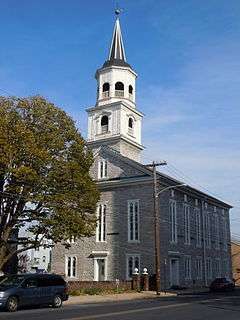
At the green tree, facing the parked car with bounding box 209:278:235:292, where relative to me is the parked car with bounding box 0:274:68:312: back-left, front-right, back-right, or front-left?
back-right

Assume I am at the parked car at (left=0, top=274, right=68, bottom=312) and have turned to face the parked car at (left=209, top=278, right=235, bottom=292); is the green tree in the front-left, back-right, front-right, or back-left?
front-left

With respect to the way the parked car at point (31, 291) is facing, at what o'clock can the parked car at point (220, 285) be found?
the parked car at point (220, 285) is roughly at 6 o'clock from the parked car at point (31, 291).
